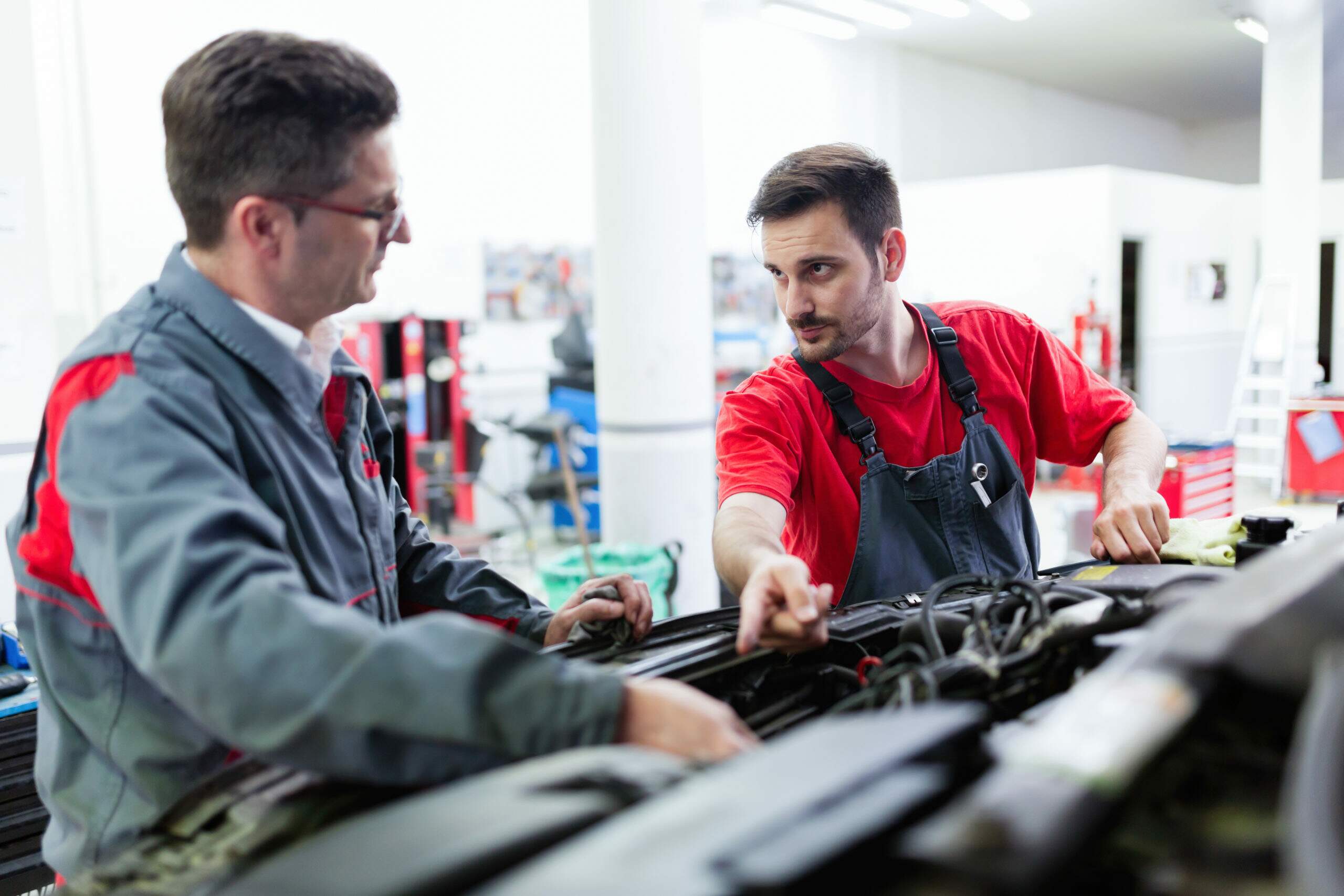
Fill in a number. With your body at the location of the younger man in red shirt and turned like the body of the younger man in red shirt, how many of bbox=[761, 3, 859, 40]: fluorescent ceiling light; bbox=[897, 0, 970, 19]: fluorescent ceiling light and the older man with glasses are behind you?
2

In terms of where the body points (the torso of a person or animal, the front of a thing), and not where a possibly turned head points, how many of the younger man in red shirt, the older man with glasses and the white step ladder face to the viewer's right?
1

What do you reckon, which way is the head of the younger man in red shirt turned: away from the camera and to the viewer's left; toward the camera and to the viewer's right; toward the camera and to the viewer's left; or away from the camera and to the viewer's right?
toward the camera and to the viewer's left

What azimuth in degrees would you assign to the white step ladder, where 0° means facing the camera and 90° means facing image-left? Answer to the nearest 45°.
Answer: approximately 45°

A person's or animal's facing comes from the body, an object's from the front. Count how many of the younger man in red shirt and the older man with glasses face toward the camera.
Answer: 1

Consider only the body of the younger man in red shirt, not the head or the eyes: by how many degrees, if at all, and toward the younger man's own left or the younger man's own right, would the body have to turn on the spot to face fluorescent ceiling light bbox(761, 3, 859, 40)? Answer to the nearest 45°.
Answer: approximately 180°

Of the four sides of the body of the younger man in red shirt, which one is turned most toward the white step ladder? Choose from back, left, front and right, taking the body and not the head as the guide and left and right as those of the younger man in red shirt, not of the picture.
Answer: back

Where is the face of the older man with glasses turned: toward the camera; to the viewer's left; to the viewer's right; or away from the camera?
to the viewer's right

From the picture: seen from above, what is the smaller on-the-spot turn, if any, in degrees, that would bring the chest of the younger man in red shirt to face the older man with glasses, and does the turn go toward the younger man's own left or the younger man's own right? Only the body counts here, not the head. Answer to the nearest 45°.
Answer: approximately 45° to the younger man's own right

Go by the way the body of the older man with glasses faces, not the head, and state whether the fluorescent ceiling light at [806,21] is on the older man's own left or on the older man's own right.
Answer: on the older man's own left

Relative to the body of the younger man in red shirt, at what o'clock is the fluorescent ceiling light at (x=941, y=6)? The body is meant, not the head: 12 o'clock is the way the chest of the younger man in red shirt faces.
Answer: The fluorescent ceiling light is roughly at 6 o'clock from the younger man in red shirt.

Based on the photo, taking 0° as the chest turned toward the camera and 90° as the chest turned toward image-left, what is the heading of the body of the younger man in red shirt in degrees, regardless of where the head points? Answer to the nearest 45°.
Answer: approximately 0°

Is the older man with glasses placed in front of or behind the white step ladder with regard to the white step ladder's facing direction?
in front

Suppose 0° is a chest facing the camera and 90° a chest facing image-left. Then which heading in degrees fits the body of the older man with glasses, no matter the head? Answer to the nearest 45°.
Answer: approximately 270°

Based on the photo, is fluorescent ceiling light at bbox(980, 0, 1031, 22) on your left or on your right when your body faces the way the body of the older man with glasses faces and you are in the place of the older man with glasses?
on your left

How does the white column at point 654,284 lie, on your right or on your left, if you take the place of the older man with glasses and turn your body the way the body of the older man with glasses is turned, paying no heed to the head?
on your left
